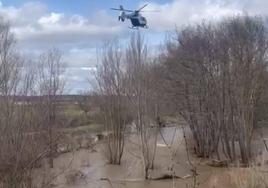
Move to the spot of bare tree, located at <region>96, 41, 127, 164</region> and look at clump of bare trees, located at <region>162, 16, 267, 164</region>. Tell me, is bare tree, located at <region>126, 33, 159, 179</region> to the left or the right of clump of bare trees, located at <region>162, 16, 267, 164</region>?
right

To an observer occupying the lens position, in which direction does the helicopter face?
facing the viewer and to the right of the viewer

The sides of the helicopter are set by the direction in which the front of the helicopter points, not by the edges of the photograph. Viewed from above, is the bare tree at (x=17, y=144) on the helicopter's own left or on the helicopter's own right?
on the helicopter's own right

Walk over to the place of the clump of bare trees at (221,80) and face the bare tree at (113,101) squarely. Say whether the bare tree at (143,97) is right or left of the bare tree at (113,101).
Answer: left
